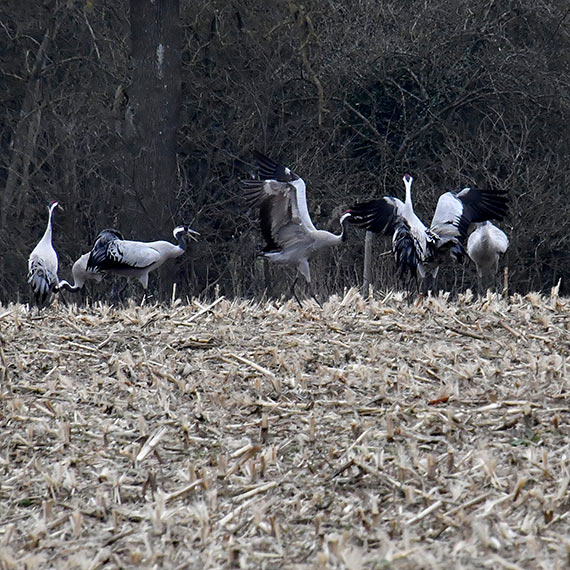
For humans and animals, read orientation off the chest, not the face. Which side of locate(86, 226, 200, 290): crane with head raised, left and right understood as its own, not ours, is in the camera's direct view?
right

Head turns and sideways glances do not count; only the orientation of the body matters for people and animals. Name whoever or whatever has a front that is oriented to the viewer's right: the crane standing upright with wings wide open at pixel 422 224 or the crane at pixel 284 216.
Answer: the crane

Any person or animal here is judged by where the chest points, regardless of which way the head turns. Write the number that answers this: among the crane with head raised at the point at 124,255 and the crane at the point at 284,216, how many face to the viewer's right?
2

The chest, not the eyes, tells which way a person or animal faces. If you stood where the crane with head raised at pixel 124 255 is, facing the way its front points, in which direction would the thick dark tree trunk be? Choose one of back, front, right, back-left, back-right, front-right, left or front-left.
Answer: left

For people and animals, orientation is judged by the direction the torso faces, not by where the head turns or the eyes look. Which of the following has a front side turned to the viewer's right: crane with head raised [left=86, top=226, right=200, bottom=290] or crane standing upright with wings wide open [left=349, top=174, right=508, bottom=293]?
crane with head raised [left=86, top=226, right=200, bottom=290]

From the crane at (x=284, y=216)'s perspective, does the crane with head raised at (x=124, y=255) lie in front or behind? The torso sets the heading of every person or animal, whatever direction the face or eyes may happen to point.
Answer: behind

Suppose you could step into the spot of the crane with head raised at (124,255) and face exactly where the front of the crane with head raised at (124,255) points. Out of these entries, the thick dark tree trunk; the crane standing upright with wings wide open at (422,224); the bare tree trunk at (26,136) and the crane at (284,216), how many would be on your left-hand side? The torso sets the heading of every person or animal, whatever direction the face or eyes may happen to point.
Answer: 2

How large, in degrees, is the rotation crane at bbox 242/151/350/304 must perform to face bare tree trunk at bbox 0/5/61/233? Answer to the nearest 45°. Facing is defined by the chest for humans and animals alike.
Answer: approximately 135° to its left

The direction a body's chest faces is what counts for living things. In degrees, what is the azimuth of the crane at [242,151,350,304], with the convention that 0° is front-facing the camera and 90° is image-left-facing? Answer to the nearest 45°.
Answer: approximately 270°

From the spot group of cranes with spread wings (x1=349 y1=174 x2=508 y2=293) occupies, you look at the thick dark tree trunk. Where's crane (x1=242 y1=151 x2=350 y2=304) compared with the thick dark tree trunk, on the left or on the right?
left
